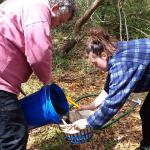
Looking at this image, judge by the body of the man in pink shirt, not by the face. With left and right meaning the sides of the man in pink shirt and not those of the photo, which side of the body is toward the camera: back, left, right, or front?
right

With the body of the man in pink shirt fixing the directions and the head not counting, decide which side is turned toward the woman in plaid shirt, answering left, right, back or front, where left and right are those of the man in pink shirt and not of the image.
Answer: front

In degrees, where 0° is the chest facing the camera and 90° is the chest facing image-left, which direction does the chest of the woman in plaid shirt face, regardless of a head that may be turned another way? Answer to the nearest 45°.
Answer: approximately 90°

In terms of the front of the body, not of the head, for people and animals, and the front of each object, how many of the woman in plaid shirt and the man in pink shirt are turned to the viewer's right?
1

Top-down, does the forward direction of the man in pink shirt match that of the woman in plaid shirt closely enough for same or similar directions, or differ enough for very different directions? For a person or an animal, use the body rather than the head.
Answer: very different directions

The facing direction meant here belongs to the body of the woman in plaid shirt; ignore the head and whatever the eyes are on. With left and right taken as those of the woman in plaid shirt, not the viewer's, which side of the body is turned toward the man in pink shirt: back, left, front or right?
front
